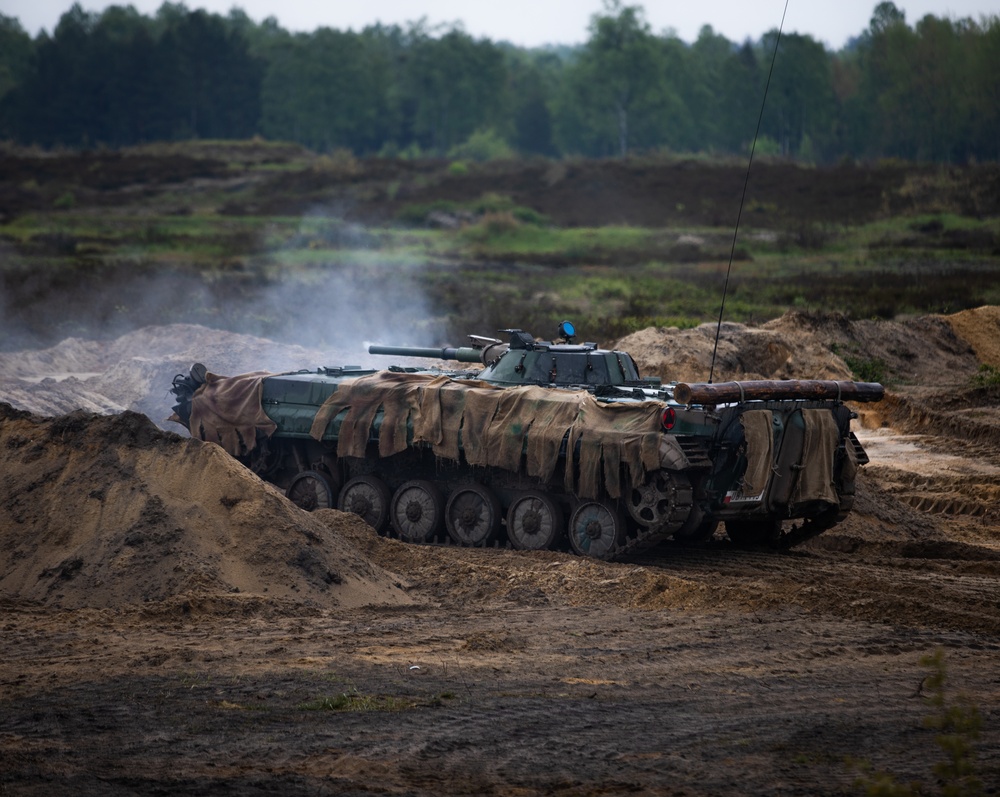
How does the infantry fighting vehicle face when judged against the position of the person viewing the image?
facing away from the viewer and to the left of the viewer

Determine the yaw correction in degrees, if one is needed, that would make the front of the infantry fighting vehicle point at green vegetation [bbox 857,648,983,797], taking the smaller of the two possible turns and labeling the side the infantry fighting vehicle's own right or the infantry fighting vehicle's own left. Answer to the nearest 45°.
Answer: approximately 135° to the infantry fighting vehicle's own left

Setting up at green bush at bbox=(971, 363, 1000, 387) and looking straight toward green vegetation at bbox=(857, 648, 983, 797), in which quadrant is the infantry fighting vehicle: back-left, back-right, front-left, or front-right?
front-right

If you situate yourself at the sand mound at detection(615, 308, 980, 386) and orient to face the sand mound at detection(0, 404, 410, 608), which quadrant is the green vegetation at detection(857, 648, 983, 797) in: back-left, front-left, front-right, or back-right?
front-left

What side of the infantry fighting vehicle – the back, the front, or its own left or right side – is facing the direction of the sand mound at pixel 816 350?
right

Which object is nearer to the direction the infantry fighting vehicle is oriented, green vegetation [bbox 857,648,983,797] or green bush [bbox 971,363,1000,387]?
the green bush

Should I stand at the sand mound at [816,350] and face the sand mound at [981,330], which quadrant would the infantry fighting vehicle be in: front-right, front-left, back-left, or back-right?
back-right

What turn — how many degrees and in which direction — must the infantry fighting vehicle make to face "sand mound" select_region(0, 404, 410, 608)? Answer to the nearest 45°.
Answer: approximately 90° to its left

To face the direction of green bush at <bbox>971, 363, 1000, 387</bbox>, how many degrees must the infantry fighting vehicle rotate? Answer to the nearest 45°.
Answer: approximately 90° to its right

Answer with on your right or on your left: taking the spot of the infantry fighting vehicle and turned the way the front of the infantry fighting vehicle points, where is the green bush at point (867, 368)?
on your right
